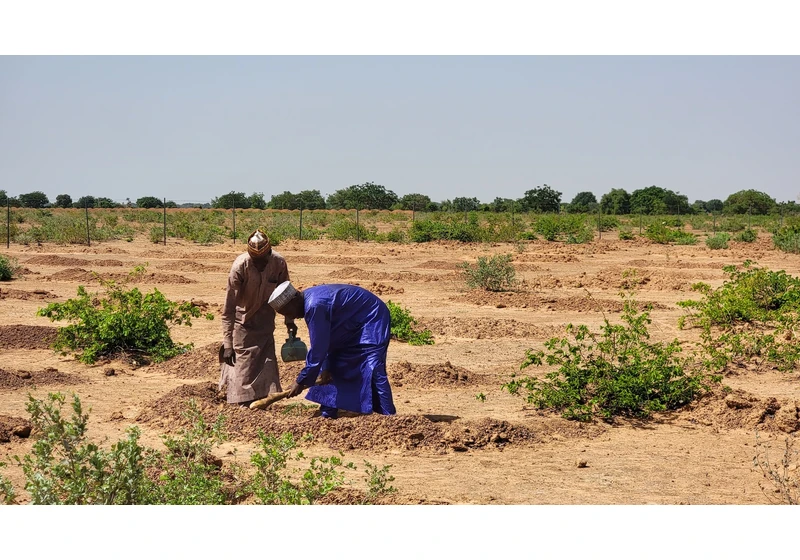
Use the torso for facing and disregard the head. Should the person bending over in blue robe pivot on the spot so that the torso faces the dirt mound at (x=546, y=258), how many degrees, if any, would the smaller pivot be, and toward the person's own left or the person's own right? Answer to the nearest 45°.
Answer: approximately 90° to the person's own right

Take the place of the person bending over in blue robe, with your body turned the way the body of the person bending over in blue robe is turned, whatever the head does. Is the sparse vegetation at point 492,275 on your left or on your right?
on your right

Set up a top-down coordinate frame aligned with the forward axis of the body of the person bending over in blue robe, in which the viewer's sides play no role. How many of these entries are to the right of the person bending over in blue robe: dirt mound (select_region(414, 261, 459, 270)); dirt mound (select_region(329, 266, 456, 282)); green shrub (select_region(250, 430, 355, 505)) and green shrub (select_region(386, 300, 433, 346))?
3

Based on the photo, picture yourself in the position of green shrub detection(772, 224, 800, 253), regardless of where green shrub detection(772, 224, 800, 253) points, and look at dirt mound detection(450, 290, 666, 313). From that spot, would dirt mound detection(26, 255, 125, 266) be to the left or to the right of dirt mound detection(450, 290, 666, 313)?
right

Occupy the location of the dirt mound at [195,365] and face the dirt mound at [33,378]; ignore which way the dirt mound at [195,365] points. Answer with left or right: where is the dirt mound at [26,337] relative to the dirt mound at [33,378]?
right

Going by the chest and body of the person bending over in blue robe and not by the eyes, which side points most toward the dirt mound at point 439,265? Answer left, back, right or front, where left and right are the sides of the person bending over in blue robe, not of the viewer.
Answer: right

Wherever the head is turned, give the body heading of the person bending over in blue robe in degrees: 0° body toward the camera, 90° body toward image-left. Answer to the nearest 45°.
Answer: approximately 90°

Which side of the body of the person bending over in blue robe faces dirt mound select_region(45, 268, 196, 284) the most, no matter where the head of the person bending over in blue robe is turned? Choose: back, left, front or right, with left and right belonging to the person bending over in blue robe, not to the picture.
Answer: right

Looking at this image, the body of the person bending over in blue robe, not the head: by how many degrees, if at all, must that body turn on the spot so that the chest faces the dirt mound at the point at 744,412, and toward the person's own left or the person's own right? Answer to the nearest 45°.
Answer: approximately 180°

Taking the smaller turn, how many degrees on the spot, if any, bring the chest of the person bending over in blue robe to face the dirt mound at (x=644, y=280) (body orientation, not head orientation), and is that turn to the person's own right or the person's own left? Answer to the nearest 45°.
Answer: approximately 135° to the person's own right

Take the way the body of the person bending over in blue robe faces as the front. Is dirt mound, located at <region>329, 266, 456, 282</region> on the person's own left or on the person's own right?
on the person's own right

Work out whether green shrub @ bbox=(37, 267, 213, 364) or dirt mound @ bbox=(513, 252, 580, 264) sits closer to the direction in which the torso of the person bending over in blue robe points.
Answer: the green shrub

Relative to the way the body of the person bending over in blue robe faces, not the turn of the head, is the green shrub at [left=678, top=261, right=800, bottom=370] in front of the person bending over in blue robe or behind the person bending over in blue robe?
behind

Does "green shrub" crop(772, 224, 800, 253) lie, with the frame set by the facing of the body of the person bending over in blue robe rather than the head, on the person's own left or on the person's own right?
on the person's own right
